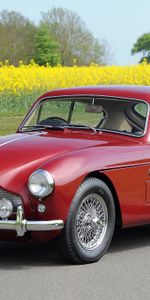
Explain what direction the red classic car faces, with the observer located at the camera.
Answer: facing the viewer and to the left of the viewer
